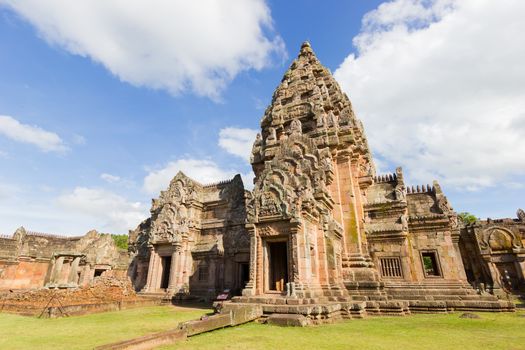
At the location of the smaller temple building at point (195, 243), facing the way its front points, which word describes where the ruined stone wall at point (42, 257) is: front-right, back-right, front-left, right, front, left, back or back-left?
right

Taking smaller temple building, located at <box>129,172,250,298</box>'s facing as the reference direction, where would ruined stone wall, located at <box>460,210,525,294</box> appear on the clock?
The ruined stone wall is roughly at 8 o'clock from the smaller temple building.

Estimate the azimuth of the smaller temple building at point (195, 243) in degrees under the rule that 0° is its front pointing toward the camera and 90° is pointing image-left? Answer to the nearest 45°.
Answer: approximately 45°
